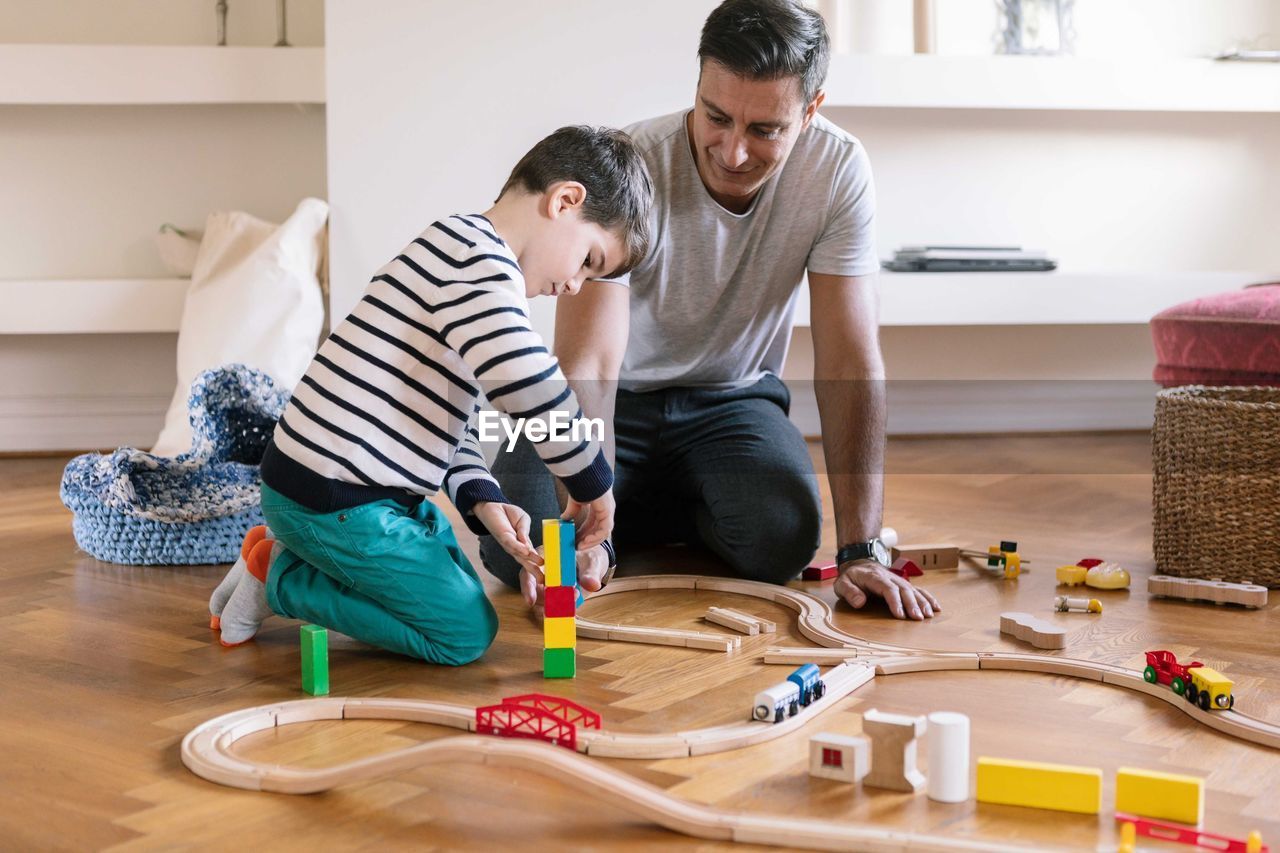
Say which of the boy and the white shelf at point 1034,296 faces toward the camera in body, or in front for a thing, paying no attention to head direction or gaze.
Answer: the white shelf

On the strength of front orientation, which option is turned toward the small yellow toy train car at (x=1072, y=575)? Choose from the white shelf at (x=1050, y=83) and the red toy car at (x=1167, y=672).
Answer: the white shelf

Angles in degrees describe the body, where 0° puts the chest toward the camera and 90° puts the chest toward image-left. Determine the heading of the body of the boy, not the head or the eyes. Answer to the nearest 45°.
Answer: approximately 270°

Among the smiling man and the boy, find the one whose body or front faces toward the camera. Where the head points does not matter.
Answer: the smiling man

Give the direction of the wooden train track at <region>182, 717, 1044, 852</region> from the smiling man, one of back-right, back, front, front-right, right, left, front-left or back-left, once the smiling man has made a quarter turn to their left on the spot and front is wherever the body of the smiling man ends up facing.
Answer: right

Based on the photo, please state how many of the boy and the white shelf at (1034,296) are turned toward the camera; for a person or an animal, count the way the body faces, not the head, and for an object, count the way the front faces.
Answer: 1

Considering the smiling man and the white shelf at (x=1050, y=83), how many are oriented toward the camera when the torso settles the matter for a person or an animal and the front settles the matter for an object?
2

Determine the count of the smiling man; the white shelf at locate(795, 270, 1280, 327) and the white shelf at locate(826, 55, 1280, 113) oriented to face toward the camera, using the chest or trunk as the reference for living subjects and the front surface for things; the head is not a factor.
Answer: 3

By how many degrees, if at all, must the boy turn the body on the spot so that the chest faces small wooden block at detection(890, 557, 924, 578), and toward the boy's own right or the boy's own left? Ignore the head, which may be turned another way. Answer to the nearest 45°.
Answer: approximately 45° to the boy's own left

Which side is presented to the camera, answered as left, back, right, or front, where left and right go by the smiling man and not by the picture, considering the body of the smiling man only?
front

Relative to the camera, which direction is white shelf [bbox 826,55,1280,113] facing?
toward the camera

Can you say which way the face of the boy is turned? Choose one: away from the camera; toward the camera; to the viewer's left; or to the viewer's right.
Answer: to the viewer's right
